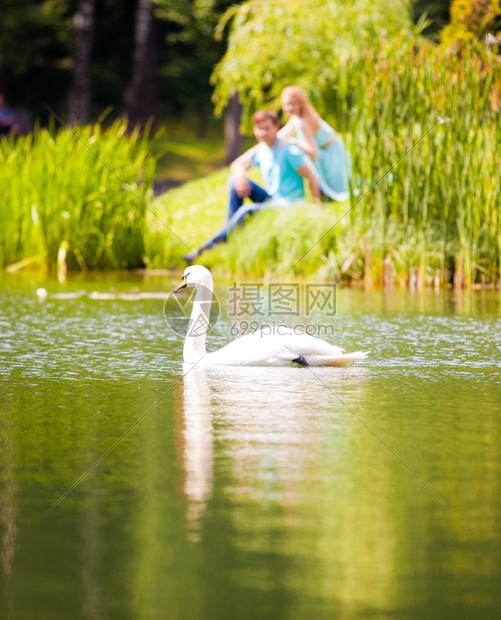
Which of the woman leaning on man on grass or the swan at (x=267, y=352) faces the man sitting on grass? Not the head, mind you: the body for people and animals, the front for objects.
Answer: the woman leaning on man on grass

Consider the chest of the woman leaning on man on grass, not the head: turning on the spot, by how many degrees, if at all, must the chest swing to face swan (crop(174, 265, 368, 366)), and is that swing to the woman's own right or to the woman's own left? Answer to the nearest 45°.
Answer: approximately 45° to the woman's own left

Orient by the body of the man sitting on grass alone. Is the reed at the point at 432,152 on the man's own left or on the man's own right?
on the man's own left

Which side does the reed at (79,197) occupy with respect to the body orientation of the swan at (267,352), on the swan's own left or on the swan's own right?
on the swan's own right

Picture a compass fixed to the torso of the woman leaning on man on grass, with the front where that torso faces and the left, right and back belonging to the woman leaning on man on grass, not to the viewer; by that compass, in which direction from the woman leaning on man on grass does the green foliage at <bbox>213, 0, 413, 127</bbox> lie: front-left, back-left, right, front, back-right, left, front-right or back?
back-right

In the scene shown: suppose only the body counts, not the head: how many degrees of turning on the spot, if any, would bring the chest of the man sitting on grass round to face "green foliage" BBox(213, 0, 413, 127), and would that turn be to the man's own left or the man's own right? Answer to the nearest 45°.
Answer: approximately 135° to the man's own right

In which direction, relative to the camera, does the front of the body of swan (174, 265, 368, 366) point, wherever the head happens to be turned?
to the viewer's left

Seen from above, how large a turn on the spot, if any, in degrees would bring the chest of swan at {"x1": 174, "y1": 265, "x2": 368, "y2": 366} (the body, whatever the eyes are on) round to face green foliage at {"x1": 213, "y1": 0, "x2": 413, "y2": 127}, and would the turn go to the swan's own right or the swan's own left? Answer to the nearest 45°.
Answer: approximately 90° to the swan's own right

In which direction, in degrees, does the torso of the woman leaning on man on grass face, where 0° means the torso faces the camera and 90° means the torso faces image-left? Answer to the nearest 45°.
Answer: approximately 45°
